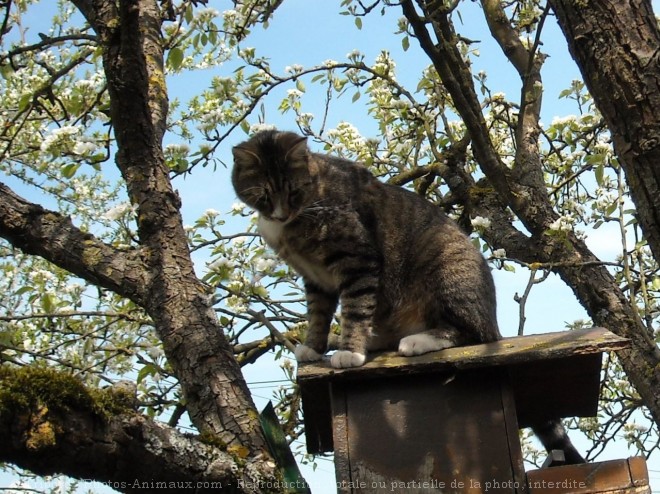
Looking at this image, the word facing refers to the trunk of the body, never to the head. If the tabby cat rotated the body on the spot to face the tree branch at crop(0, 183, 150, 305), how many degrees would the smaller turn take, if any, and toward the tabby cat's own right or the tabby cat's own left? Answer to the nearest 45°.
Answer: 0° — it already faces it

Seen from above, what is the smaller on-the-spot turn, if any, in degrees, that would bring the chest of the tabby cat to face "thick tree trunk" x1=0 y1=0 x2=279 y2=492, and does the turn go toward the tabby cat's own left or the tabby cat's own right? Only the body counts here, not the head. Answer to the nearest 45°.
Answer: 0° — it already faces it

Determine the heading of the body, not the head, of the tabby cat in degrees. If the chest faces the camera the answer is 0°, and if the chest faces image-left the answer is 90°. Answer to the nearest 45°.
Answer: approximately 45°

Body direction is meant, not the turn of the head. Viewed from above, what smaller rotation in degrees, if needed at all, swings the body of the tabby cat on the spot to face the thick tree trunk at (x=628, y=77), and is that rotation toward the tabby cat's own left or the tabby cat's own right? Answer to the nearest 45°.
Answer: approximately 90° to the tabby cat's own left

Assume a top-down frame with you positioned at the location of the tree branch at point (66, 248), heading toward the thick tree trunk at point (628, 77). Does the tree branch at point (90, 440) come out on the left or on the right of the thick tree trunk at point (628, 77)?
right
